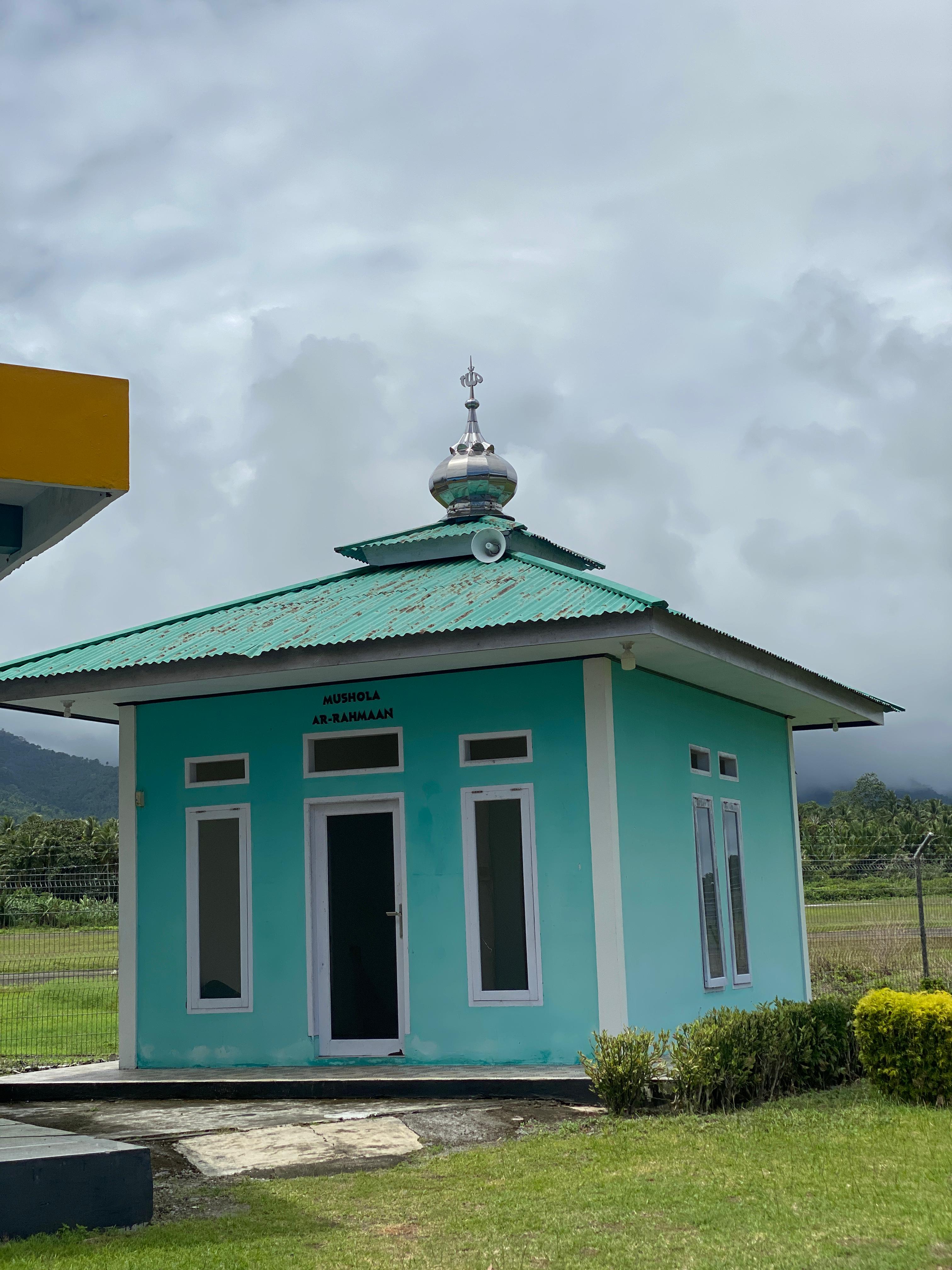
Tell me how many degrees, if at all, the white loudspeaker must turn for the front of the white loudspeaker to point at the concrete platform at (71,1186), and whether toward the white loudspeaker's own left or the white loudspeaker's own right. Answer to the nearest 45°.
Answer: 0° — it already faces it

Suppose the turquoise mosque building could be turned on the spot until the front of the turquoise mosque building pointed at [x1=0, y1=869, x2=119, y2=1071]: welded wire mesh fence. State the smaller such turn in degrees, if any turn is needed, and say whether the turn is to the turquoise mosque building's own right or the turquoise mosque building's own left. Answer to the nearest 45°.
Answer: approximately 90° to the turquoise mosque building's own right

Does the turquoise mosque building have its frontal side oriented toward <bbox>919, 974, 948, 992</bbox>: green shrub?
no

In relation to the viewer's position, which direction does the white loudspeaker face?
facing the viewer

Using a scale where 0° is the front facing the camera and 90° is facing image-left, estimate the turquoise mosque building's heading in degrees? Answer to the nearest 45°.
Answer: approximately 45°

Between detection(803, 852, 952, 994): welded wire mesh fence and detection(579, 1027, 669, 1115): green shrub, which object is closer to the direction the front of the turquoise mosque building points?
the green shrub

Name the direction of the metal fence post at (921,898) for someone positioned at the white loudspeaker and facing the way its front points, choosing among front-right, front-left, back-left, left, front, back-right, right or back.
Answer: back-left

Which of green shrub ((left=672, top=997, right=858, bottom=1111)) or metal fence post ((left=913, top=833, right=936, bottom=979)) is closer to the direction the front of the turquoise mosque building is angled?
the green shrub

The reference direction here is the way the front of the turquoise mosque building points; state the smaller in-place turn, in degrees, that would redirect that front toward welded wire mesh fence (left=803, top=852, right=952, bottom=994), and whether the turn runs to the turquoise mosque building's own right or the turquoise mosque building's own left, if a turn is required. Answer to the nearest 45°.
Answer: approximately 180°

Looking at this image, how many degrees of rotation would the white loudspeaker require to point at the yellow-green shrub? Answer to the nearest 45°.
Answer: approximately 45° to its left

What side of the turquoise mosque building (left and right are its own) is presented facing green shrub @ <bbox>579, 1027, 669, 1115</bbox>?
front
